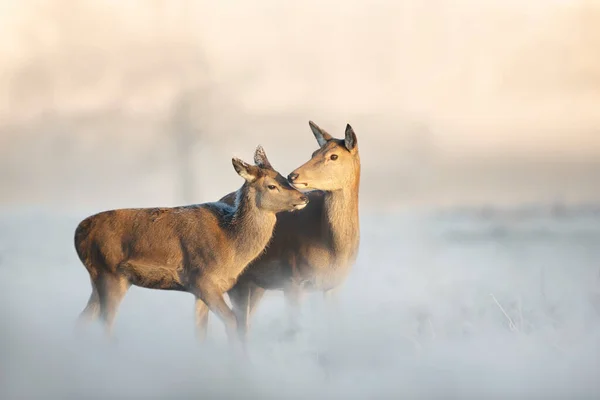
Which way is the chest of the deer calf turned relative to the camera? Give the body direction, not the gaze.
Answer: to the viewer's right
